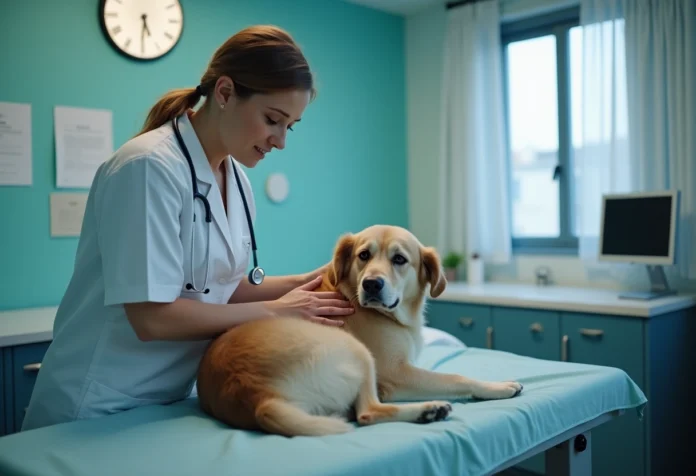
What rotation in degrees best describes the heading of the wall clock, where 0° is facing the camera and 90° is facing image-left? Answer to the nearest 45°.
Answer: approximately 0°

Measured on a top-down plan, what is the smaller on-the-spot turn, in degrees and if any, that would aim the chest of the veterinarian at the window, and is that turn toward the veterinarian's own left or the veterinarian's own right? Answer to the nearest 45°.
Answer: approximately 90° to the veterinarian's own left

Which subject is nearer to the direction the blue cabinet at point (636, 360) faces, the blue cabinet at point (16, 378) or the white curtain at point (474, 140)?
the blue cabinet

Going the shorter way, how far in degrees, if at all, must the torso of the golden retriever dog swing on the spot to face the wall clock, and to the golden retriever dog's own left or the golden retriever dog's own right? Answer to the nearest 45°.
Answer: approximately 135° to the golden retriever dog's own left

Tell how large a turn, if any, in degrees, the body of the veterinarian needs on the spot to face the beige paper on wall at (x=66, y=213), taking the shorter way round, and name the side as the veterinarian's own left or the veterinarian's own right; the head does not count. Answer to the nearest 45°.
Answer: approximately 135° to the veterinarian's own left

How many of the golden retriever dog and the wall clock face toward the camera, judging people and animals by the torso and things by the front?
1

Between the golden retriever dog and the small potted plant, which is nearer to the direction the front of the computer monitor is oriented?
the golden retriever dog

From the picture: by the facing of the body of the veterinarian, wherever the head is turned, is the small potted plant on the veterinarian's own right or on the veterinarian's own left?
on the veterinarian's own left

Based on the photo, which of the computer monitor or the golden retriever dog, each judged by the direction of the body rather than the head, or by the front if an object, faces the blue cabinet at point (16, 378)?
the computer monitor

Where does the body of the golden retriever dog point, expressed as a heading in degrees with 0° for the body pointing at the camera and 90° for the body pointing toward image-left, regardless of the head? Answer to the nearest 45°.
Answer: approximately 270°

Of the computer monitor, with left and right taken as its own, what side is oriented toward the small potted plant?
right
